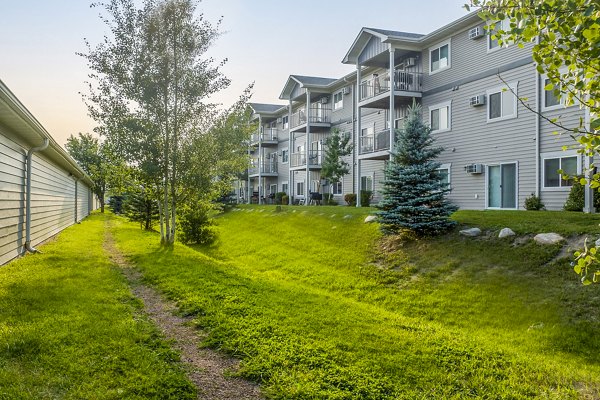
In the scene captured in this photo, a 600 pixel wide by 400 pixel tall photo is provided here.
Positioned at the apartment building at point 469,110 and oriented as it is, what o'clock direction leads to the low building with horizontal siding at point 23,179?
the low building with horizontal siding at point 23,179 is roughly at 12 o'clock from the apartment building at point 469,110.

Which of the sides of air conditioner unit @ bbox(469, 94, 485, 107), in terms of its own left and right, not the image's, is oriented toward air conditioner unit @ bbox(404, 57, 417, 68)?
right

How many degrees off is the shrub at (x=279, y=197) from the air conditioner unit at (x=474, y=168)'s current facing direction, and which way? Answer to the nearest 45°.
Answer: approximately 90° to its right

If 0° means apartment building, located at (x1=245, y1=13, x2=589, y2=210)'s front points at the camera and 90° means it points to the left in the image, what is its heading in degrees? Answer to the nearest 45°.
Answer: approximately 45°

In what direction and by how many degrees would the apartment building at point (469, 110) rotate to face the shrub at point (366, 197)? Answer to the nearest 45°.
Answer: approximately 90° to its right

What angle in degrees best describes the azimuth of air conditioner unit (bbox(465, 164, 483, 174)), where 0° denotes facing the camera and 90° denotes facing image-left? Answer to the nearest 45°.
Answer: approximately 45°

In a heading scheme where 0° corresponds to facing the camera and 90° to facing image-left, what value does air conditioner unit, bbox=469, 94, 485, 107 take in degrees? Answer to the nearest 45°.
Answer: approximately 45°

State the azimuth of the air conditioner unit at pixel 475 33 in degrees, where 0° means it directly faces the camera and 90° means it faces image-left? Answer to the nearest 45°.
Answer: approximately 45°
